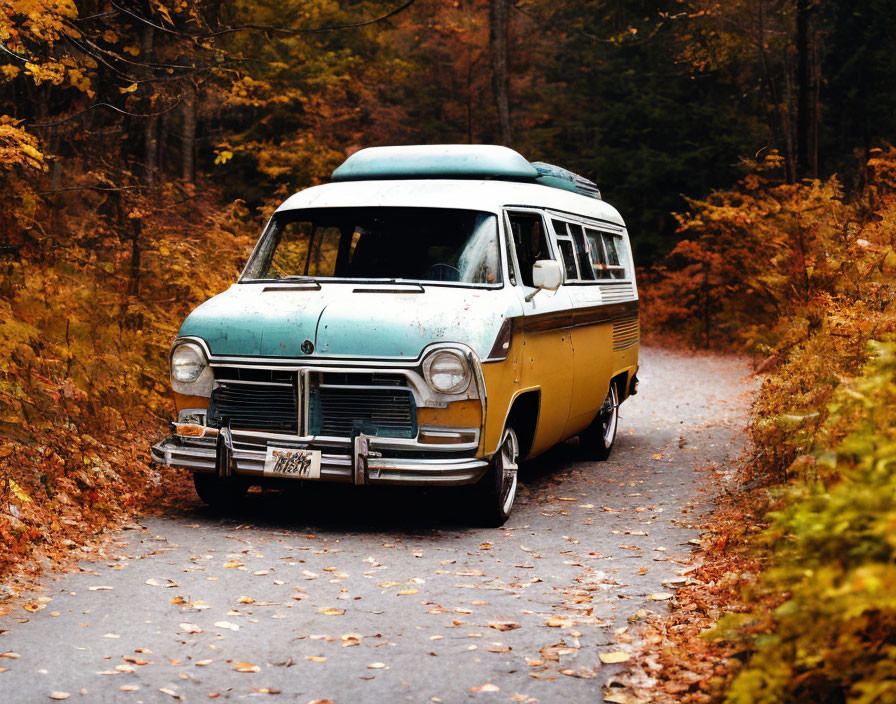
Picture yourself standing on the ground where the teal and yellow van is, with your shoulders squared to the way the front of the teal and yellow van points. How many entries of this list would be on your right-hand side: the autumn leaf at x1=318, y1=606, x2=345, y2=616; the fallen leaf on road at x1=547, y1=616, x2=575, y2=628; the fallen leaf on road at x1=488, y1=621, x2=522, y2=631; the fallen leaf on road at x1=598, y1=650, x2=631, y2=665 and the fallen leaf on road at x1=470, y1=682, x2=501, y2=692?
0

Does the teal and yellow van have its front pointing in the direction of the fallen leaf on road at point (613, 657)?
no

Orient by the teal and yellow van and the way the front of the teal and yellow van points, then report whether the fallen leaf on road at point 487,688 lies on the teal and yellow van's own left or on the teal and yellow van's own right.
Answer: on the teal and yellow van's own left

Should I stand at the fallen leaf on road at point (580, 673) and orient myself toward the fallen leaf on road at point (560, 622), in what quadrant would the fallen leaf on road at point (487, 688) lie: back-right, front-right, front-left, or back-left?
back-left

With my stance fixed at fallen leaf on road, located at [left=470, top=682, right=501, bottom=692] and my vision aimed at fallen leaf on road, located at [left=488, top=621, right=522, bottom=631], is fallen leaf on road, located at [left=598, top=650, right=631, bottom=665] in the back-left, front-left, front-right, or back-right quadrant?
front-right

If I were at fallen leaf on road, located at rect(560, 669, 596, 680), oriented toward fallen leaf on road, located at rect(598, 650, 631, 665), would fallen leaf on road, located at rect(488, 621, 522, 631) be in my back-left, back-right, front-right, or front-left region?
front-left

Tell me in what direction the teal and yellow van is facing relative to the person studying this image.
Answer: facing the viewer and to the left of the viewer

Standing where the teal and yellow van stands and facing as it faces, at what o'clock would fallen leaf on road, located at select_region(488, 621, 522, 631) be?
The fallen leaf on road is roughly at 10 o'clock from the teal and yellow van.

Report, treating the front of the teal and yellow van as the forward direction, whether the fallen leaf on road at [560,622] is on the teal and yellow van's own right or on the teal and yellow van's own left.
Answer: on the teal and yellow van's own left

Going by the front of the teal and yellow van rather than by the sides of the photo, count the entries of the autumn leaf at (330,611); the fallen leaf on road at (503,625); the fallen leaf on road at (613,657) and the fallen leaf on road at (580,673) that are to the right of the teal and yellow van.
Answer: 0

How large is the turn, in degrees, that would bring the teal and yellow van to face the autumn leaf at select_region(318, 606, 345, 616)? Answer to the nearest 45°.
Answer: approximately 45° to its left

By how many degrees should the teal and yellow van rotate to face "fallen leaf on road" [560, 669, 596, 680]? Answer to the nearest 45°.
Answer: approximately 45° to its left
